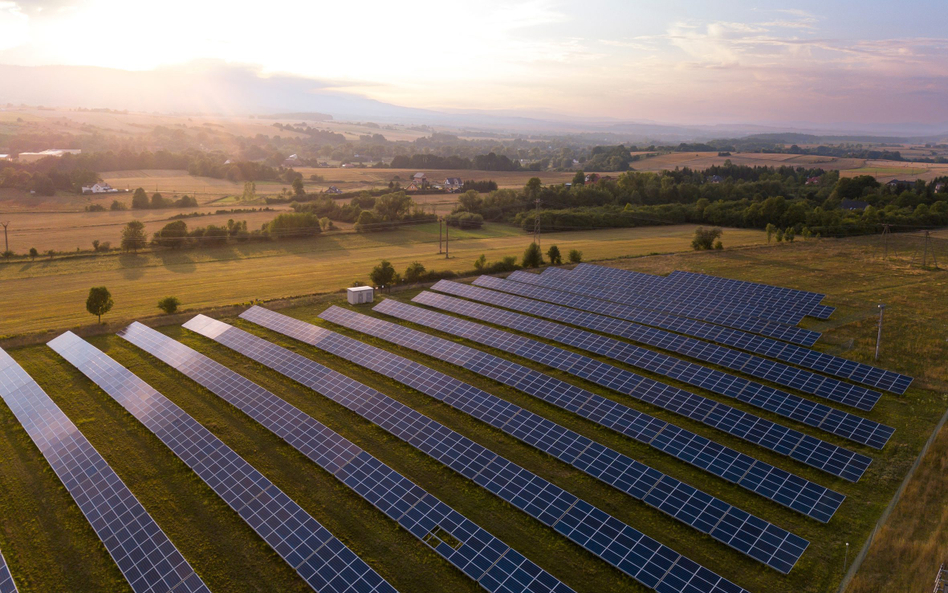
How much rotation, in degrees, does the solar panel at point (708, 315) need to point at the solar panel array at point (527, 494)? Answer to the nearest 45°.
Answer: approximately 45° to its left

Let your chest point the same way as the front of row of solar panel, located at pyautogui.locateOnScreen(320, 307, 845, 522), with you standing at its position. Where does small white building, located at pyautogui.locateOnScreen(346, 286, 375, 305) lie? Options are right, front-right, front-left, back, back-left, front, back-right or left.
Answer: right

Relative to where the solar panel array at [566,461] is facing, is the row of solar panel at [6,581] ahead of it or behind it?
ahead

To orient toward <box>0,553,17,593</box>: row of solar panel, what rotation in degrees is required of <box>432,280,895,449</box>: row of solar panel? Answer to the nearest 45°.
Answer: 0° — it already faces it

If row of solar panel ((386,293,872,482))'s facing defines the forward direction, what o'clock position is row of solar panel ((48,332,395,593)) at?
row of solar panel ((48,332,395,593)) is roughly at 12 o'clock from row of solar panel ((386,293,872,482)).

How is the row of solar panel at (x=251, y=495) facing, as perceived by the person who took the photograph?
facing the viewer and to the left of the viewer

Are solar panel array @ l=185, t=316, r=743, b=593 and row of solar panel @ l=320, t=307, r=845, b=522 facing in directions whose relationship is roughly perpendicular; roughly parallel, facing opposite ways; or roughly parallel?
roughly parallel

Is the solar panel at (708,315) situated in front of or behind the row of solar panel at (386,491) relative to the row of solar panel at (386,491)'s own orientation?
behind

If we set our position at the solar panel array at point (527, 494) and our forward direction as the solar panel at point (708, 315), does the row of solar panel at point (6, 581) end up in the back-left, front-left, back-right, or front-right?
back-left

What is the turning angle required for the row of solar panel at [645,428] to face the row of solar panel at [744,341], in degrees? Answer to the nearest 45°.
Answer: approximately 180°
